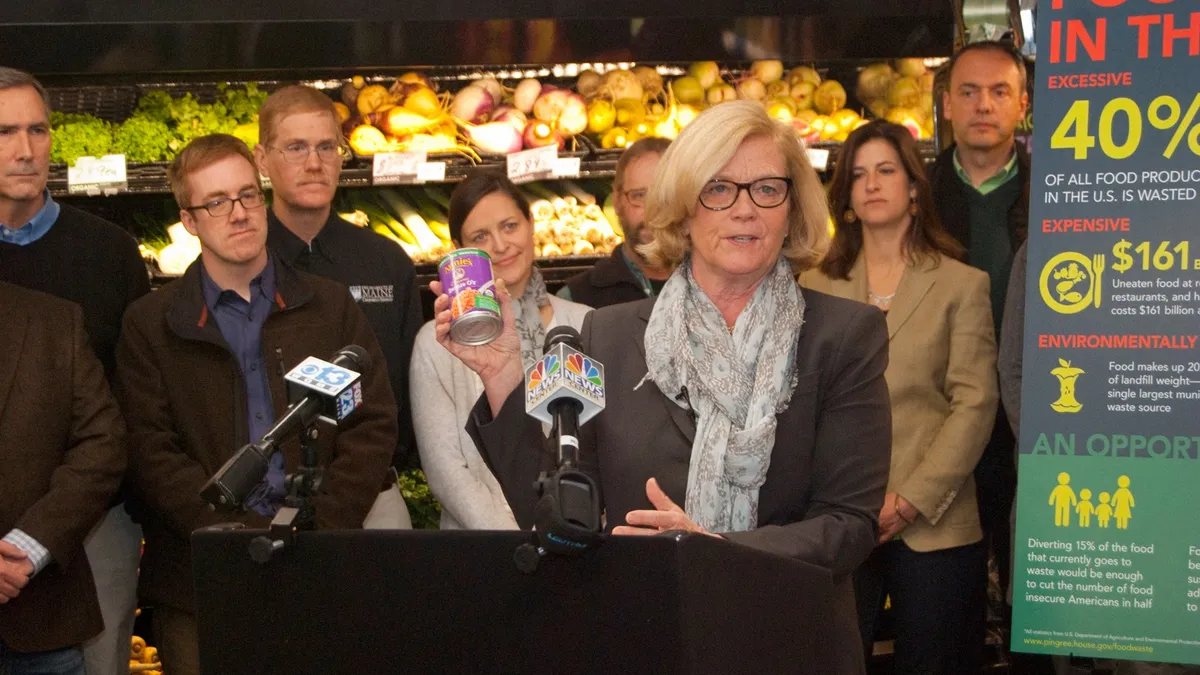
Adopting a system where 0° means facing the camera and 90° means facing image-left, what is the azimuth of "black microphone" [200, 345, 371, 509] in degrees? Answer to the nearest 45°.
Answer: approximately 225°

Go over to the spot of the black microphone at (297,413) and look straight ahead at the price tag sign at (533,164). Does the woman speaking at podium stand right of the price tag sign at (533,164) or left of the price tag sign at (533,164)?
right

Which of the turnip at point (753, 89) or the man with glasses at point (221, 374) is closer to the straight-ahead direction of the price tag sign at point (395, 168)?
the man with glasses

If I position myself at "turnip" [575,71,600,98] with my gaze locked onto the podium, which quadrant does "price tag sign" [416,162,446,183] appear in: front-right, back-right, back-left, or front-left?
front-right

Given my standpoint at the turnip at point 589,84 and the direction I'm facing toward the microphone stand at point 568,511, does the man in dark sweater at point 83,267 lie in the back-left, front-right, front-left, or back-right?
front-right

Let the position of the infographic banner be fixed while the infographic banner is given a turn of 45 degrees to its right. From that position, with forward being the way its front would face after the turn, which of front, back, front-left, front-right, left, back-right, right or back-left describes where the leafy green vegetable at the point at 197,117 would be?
front-right

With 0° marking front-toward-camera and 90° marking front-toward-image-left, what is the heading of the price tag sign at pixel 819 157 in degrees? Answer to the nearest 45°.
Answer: approximately 0°

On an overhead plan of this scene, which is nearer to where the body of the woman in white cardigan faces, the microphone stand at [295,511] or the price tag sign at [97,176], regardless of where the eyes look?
the microphone stand

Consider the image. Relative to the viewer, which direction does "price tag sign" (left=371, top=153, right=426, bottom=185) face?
toward the camera

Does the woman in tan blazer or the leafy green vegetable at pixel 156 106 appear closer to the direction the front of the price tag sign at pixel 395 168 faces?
the woman in tan blazer

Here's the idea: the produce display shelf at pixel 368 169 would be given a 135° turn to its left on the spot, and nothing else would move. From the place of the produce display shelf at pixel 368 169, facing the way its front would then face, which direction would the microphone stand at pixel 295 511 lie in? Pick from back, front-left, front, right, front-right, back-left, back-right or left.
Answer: back-right

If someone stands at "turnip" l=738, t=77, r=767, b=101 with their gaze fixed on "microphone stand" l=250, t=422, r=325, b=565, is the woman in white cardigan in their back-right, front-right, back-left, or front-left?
front-right
